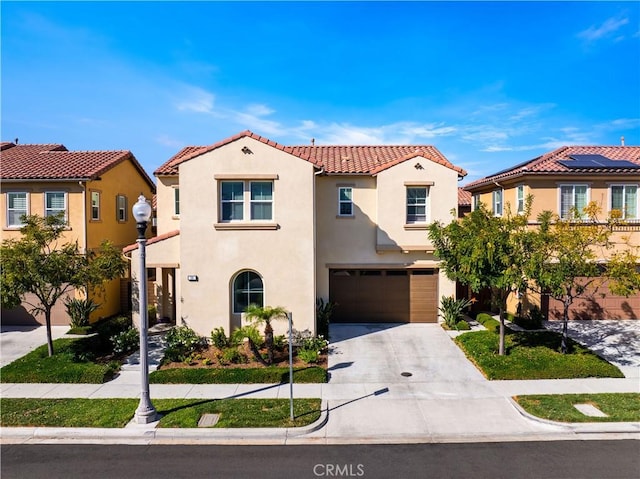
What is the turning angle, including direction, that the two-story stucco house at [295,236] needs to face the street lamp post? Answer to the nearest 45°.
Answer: approximately 45° to its right

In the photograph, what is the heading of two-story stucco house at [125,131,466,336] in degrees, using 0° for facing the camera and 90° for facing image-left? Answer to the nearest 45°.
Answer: approximately 0°

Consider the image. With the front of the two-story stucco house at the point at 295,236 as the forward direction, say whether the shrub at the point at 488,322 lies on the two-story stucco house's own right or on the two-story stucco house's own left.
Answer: on the two-story stucco house's own left

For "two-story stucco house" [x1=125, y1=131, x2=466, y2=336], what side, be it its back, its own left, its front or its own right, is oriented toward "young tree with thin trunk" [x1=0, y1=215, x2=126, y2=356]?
right

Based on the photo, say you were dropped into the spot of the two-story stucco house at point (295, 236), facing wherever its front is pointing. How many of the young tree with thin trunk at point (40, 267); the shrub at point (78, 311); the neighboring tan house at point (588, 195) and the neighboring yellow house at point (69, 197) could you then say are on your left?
1

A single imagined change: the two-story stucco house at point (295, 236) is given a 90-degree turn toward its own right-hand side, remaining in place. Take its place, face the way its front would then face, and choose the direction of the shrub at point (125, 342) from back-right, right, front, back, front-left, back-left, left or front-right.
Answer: front

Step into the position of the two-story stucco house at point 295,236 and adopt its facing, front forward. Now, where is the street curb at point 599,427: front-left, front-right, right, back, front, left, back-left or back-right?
front-left

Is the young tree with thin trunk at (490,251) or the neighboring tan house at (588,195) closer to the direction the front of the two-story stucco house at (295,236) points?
the young tree with thin trunk

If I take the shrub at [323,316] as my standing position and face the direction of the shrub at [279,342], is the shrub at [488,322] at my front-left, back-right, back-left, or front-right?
back-left

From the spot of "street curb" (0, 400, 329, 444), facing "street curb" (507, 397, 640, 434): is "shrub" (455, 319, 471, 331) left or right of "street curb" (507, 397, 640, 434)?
left

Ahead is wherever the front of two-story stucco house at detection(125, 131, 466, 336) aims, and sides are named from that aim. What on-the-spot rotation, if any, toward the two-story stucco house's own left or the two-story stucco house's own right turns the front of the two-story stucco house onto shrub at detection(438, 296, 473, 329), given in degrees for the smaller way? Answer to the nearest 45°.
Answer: approximately 90° to the two-story stucco house's own left

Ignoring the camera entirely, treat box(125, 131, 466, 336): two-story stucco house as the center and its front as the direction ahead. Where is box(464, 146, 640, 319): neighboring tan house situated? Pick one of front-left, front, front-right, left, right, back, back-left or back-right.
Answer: left
